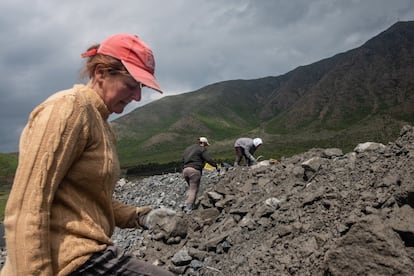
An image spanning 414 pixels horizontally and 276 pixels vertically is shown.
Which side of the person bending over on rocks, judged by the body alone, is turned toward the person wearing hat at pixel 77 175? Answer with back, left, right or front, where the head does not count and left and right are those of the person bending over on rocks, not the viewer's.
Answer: right

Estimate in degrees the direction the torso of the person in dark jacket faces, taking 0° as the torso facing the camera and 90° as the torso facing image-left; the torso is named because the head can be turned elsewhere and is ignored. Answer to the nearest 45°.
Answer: approximately 225°

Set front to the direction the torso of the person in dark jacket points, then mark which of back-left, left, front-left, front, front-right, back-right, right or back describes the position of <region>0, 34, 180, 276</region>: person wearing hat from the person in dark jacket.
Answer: back-right

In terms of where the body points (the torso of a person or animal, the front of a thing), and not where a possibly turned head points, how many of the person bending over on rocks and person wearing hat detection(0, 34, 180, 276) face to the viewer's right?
2

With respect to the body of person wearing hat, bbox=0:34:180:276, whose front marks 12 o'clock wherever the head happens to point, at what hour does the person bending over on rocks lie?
The person bending over on rocks is roughly at 10 o'clock from the person wearing hat.

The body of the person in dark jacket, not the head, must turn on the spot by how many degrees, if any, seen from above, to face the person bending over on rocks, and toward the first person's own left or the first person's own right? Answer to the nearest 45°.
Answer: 0° — they already face them

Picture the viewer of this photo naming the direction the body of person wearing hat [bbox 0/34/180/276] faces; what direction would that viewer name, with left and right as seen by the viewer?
facing to the right of the viewer

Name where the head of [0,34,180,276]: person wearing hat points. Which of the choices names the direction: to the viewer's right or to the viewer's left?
to the viewer's right

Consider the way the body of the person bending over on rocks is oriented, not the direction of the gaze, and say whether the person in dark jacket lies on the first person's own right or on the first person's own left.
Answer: on the first person's own right

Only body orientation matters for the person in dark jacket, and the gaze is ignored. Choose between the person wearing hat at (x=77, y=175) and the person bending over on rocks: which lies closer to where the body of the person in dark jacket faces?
the person bending over on rocks

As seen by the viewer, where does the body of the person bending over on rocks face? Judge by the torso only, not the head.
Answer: to the viewer's right
